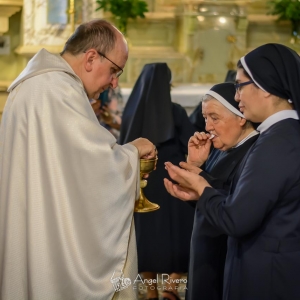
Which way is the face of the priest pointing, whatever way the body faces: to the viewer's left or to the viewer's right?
to the viewer's right

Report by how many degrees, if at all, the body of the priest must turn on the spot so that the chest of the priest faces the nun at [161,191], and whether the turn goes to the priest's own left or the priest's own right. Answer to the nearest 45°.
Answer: approximately 90° to the priest's own left

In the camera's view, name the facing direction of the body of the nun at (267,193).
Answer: to the viewer's left

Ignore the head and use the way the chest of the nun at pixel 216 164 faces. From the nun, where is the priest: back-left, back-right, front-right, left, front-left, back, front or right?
front

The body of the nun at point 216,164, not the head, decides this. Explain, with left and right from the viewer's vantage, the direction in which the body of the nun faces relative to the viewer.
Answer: facing the viewer and to the left of the viewer

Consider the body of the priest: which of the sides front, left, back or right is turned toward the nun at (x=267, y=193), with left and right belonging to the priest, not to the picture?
front

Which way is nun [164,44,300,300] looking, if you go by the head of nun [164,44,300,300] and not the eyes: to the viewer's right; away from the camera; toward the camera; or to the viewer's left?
to the viewer's left

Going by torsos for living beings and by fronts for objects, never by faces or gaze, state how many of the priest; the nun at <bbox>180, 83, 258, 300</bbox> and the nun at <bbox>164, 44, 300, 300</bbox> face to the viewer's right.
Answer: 1

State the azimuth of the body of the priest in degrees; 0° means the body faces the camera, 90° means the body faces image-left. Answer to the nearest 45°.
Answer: approximately 270°

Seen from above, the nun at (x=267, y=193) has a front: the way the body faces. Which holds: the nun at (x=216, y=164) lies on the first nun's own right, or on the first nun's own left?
on the first nun's own right

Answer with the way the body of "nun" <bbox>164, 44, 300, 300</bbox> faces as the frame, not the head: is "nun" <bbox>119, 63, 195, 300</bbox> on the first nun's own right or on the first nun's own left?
on the first nun's own right

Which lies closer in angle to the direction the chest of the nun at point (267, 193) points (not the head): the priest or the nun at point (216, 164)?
the priest

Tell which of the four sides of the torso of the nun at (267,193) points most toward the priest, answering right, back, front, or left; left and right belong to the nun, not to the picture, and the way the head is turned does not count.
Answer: front
